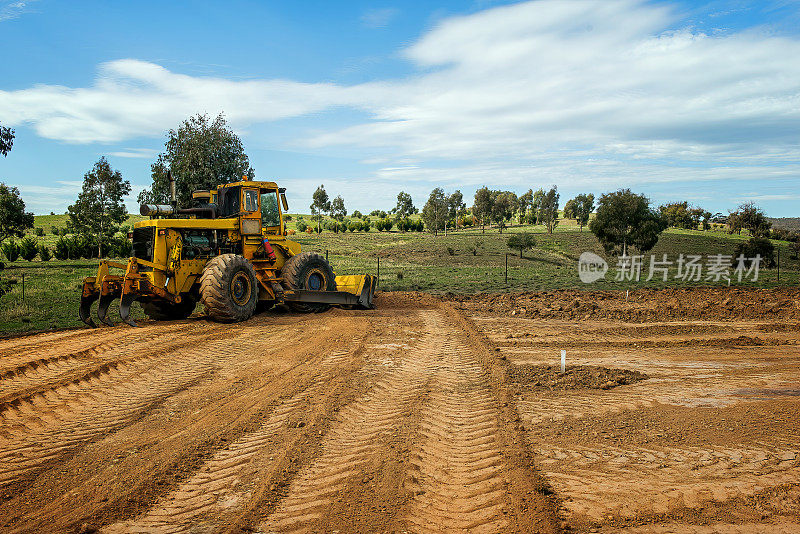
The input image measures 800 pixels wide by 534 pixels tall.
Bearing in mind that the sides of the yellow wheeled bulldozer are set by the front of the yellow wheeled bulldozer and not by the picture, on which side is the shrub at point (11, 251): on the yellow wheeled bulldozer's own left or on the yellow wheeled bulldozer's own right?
on the yellow wheeled bulldozer's own left

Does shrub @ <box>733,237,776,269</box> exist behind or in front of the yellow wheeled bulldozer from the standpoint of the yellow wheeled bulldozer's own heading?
in front

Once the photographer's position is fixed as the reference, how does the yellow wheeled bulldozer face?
facing away from the viewer and to the right of the viewer

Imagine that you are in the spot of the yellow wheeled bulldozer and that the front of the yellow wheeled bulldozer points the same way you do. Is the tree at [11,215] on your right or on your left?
on your left

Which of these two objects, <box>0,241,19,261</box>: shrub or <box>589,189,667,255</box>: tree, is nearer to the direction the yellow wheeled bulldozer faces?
the tree

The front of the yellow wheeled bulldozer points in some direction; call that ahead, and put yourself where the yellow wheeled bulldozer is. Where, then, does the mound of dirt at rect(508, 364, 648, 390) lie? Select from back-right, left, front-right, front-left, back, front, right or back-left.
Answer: right

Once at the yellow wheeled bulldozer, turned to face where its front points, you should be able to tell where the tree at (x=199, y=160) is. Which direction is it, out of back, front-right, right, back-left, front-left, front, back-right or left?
front-left

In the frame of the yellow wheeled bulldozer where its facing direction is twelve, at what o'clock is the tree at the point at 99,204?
The tree is roughly at 10 o'clock from the yellow wheeled bulldozer.
